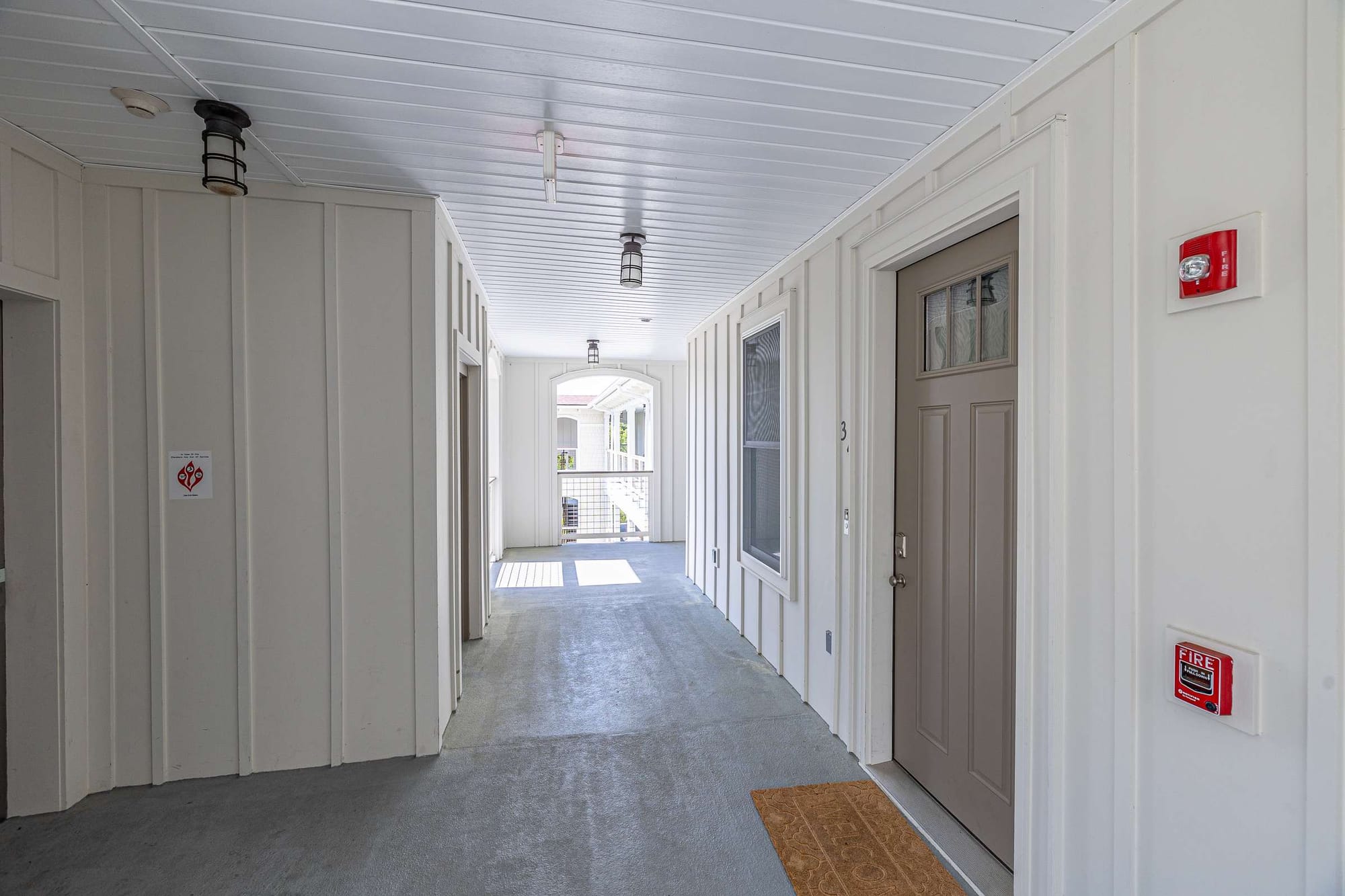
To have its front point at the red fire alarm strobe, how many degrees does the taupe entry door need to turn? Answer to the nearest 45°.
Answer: approximately 90° to its left

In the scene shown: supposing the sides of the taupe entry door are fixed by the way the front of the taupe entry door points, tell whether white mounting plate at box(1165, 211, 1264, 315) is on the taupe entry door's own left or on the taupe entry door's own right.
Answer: on the taupe entry door's own left

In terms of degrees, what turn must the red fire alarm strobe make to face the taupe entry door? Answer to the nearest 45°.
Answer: approximately 90° to its right

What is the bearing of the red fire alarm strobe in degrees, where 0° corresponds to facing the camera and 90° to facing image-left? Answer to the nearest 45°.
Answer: approximately 45°

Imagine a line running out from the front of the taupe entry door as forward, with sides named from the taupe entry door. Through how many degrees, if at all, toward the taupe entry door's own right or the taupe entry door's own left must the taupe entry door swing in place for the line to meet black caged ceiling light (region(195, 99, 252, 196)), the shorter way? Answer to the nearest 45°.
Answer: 0° — it already faces it

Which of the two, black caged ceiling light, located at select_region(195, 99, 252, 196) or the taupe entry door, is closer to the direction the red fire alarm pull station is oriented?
the black caged ceiling light

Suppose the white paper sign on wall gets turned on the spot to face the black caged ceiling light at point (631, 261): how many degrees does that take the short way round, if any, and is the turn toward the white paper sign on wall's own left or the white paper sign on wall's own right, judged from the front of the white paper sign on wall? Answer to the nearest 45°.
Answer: approximately 90° to the white paper sign on wall's own left
